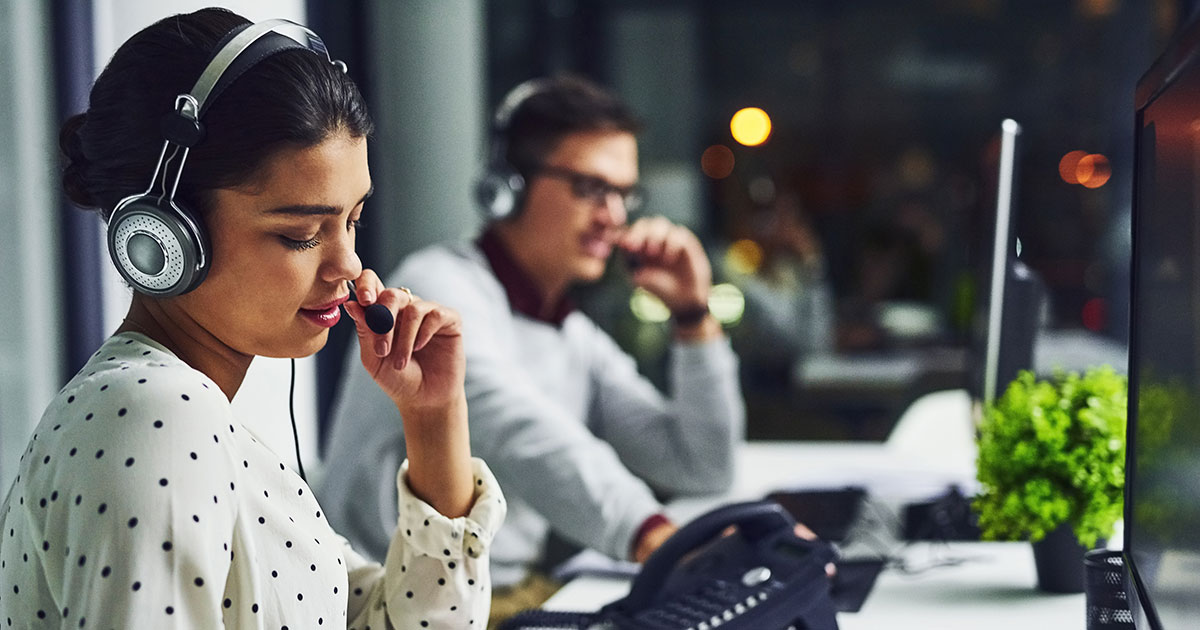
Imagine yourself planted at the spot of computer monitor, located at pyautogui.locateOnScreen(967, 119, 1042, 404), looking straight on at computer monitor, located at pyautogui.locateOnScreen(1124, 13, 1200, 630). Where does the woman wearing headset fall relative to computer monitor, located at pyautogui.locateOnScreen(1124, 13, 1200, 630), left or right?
right

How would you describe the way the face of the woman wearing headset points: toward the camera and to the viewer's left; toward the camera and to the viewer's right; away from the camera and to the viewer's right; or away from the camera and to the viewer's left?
toward the camera and to the viewer's right

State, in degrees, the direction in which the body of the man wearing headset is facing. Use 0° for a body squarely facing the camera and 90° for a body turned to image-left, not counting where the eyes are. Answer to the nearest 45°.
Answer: approximately 315°

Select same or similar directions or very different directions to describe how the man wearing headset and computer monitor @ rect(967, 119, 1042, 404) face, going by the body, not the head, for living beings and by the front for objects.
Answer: very different directions

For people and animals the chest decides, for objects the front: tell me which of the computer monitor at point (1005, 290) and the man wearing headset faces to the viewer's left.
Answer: the computer monitor

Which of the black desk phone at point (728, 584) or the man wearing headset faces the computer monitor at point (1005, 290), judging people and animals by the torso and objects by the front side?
the man wearing headset

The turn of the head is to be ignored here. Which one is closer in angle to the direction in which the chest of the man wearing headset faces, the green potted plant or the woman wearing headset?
the green potted plant

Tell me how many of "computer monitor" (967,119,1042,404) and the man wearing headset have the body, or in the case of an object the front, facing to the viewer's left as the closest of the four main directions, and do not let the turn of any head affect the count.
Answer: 1

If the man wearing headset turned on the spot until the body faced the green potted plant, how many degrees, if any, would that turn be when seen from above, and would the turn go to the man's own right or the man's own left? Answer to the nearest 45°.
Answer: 0° — they already face it

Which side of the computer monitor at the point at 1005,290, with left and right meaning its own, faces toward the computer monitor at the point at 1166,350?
left

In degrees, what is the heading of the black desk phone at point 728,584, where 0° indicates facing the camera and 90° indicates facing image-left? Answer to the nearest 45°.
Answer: approximately 45°

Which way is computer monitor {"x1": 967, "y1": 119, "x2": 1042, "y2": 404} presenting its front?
to the viewer's left
